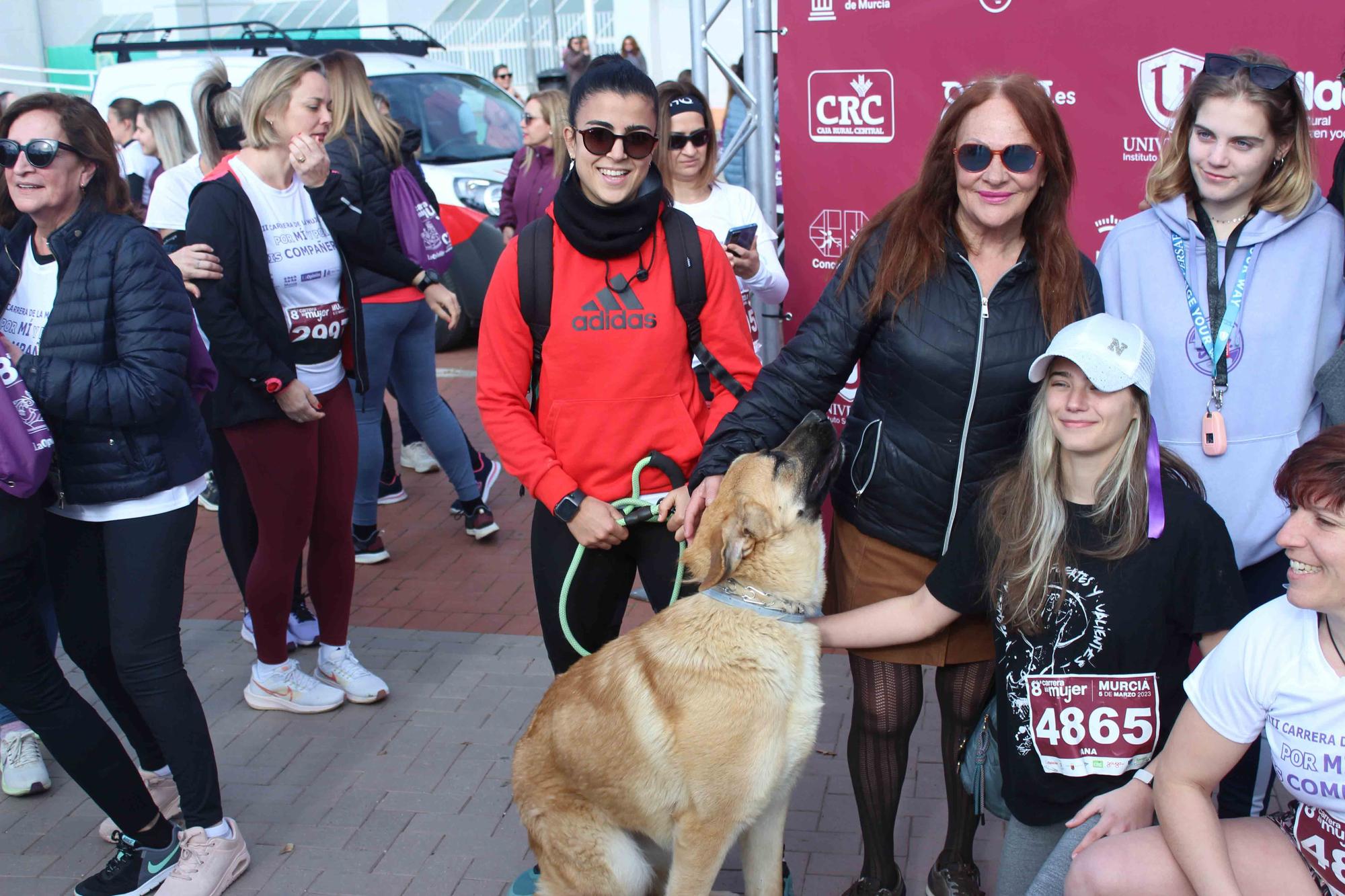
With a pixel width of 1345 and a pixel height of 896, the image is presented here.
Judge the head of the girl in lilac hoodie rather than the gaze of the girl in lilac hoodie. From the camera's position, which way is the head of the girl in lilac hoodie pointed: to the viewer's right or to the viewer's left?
to the viewer's left

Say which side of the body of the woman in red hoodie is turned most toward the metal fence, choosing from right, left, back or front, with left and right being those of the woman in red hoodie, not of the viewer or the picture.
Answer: back

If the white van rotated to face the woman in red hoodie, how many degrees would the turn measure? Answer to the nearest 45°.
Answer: approximately 45° to its right

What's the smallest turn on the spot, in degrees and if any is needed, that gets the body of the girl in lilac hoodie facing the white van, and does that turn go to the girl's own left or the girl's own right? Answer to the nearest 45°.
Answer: approximately 135° to the girl's own right

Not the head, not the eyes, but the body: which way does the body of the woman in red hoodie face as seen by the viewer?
toward the camera

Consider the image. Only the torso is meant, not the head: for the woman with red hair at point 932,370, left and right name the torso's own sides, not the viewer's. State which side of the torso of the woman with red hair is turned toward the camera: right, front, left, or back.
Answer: front

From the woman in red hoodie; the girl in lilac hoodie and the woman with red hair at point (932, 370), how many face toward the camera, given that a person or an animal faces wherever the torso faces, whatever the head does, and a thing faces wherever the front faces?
3

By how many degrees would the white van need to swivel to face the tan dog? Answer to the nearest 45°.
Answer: approximately 45° to its right

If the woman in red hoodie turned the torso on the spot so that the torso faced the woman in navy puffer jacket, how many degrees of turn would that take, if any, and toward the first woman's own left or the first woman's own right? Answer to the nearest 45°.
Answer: approximately 90° to the first woman's own right

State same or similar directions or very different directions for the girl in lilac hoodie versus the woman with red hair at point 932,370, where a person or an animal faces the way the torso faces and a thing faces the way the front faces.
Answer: same or similar directions

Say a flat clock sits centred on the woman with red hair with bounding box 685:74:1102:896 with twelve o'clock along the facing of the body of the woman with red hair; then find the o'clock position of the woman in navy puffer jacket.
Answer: The woman in navy puffer jacket is roughly at 3 o'clock from the woman with red hair.

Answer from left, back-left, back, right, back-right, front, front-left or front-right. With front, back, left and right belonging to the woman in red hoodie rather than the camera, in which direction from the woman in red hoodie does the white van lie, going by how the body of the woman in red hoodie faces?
back

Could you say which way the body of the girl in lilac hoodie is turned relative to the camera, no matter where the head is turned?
toward the camera

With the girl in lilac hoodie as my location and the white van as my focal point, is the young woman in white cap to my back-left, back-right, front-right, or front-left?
back-left

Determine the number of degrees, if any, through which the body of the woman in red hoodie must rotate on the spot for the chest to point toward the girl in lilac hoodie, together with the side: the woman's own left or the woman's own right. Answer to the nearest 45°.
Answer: approximately 90° to the woman's own left

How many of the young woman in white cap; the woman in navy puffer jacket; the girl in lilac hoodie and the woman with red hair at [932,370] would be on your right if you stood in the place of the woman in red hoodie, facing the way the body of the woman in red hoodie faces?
1
